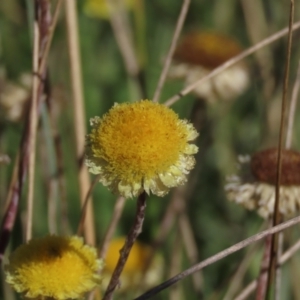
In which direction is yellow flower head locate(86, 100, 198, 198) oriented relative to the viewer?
toward the camera

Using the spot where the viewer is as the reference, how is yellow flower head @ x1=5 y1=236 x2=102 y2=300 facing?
facing the viewer

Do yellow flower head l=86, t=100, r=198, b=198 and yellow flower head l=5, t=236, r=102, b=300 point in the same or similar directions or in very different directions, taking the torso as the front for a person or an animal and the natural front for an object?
same or similar directions

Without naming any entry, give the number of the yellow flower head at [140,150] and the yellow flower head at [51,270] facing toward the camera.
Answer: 2
